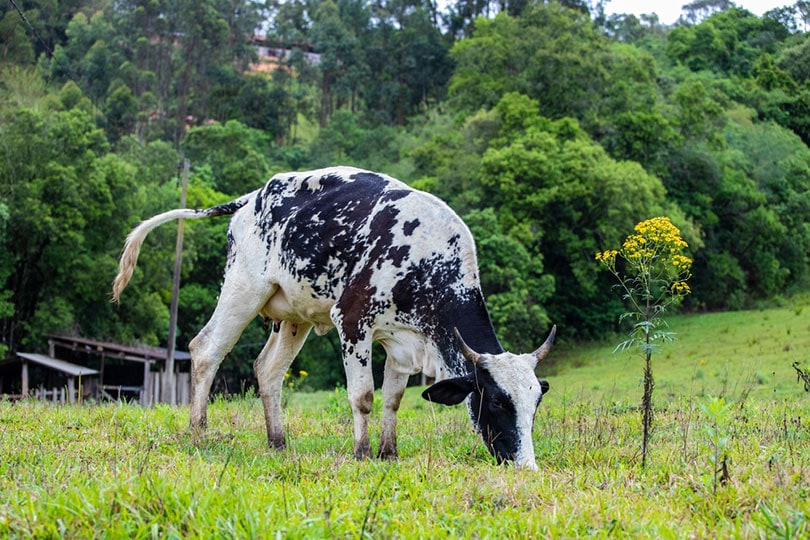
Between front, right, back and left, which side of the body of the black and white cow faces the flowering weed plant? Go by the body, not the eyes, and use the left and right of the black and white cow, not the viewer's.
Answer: front

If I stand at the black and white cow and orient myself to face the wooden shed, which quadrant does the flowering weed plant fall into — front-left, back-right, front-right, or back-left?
back-right

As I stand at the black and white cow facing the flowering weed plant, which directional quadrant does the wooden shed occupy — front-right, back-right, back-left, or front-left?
back-left

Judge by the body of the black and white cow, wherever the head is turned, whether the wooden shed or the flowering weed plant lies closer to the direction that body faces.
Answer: the flowering weed plant

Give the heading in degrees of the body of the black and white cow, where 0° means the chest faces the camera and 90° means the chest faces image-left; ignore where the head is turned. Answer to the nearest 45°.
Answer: approximately 315°

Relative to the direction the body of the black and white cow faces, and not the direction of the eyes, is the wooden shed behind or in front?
behind
